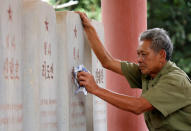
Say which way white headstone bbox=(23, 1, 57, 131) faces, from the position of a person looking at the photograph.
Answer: facing the viewer and to the right of the viewer

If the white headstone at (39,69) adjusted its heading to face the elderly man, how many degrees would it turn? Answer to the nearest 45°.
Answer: approximately 45° to its left

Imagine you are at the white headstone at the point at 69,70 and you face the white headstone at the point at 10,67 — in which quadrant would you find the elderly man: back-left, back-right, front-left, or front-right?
back-left

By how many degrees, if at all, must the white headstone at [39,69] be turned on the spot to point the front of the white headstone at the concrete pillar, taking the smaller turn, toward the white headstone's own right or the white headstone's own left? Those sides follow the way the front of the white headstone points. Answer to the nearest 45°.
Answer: approximately 90° to the white headstone's own left

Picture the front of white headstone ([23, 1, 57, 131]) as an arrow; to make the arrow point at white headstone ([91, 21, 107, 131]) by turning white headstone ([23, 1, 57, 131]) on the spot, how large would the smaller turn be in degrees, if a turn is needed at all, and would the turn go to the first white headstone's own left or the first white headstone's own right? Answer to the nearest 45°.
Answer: approximately 90° to the first white headstone's own left
